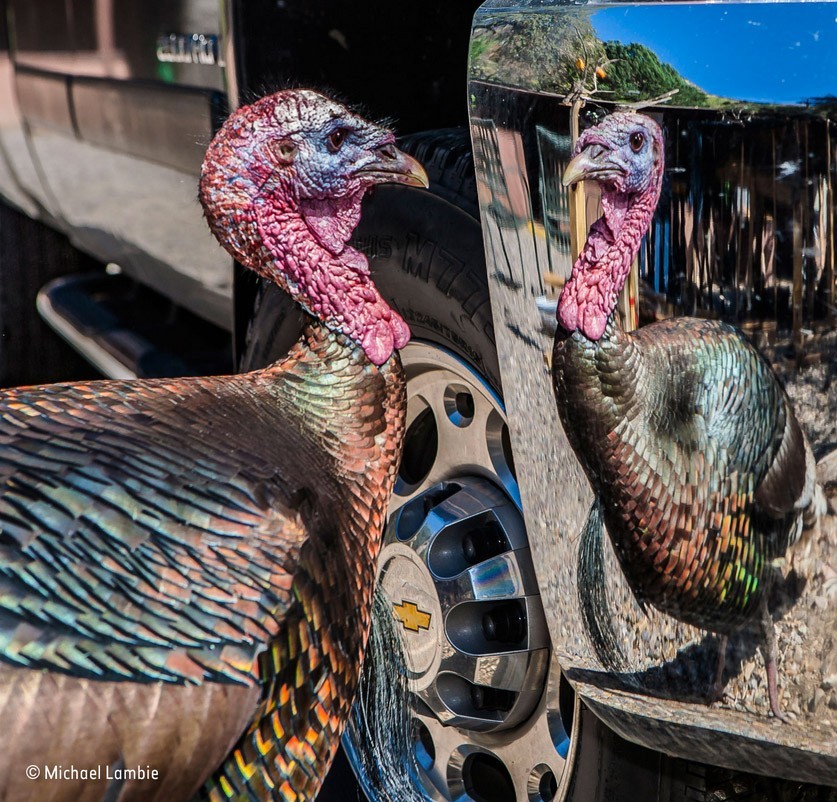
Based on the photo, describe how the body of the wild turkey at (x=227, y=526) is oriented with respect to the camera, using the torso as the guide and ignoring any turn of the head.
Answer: to the viewer's right
